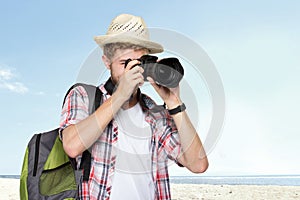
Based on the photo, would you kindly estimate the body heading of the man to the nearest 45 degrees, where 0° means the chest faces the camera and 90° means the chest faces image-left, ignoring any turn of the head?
approximately 315°

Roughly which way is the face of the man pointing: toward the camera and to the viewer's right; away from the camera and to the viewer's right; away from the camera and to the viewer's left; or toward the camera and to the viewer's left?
toward the camera and to the viewer's right
